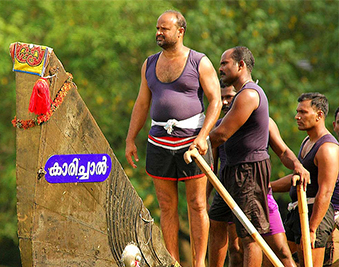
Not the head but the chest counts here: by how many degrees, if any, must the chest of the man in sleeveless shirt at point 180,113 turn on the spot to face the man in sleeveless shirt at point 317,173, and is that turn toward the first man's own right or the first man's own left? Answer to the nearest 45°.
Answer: approximately 135° to the first man's own left

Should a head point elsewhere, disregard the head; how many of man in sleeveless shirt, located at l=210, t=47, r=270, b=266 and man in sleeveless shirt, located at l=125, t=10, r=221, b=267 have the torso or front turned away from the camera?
0

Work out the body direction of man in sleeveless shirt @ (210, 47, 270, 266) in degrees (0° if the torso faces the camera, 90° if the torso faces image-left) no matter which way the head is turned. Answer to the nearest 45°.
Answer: approximately 90°

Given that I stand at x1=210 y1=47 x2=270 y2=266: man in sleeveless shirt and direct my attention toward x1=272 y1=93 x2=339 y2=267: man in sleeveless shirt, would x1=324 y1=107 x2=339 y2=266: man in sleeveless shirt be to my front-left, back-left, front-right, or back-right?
front-left

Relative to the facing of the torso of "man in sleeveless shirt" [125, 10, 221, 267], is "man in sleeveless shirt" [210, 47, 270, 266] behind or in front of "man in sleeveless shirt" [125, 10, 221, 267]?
behind

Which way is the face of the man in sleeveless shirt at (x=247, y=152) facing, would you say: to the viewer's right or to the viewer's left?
to the viewer's left

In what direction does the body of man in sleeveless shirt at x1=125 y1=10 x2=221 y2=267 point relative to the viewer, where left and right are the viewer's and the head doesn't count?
facing the viewer and to the left of the viewer

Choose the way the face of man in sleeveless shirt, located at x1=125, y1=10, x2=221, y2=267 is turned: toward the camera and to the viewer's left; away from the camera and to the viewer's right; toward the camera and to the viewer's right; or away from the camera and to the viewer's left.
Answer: toward the camera and to the viewer's left
